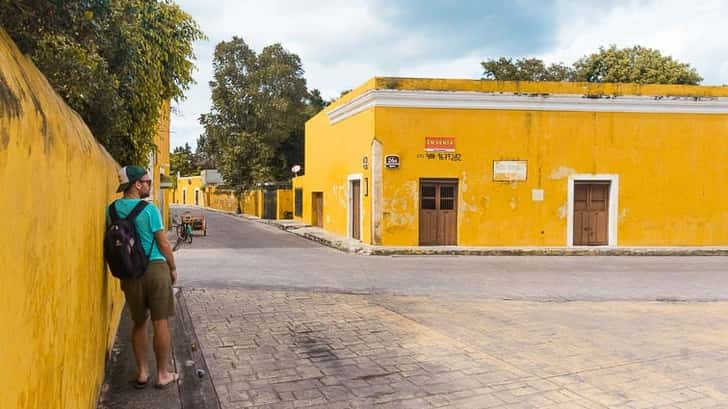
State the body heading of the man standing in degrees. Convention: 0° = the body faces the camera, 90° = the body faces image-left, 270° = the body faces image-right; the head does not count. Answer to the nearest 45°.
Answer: approximately 225°

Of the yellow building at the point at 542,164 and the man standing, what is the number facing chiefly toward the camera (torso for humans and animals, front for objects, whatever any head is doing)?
1

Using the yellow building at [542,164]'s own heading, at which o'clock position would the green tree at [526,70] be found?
The green tree is roughly at 6 o'clock from the yellow building.

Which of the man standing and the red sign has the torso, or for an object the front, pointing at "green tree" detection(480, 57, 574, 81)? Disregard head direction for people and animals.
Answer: the man standing

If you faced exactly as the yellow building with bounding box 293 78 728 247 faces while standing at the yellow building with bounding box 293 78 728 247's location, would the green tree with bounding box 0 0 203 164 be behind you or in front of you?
in front

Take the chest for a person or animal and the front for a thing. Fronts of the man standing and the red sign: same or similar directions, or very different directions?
very different directions

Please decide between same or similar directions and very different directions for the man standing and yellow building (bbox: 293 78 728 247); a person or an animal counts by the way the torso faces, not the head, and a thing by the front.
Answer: very different directions

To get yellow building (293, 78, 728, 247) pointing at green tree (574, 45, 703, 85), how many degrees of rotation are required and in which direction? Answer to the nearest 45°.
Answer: approximately 180°
